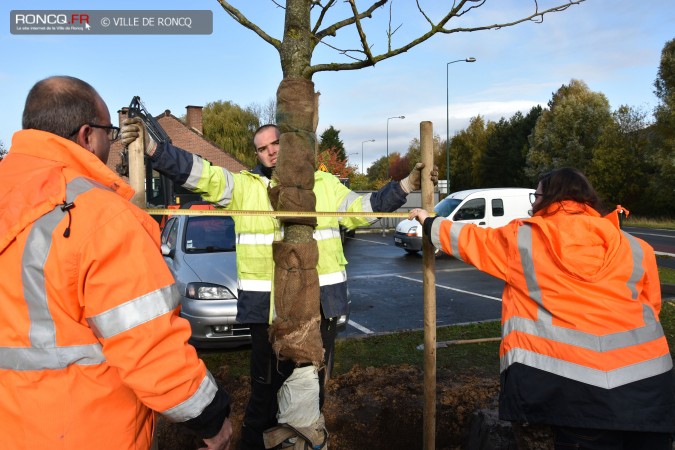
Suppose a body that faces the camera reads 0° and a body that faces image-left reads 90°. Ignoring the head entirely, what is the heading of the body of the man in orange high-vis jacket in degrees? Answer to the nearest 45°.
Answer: approximately 225°

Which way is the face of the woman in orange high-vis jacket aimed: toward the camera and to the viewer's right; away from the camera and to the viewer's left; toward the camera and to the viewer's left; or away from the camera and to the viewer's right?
away from the camera and to the viewer's left

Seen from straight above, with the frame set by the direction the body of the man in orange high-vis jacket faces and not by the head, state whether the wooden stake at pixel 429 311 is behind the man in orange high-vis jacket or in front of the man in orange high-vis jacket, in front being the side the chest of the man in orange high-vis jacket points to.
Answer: in front

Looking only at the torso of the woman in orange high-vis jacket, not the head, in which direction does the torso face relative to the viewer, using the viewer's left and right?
facing away from the viewer and to the left of the viewer

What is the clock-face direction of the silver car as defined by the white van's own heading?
The silver car is roughly at 11 o'clock from the white van.

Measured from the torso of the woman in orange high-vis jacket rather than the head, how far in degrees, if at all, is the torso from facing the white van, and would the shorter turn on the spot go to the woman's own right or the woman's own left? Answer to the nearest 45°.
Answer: approximately 45° to the woman's own right

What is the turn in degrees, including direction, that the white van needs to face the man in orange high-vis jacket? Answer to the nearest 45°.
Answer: approximately 45° to its left

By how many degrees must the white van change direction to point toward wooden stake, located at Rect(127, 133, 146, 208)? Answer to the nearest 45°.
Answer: approximately 45° to its left

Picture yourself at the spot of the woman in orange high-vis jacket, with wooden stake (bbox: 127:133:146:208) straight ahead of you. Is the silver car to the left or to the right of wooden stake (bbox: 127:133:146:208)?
right

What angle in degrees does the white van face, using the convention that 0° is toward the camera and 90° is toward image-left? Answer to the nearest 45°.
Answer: approximately 45°

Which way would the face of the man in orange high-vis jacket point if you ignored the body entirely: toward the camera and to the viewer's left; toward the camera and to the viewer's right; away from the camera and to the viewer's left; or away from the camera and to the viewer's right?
away from the camera and to the viewer's right

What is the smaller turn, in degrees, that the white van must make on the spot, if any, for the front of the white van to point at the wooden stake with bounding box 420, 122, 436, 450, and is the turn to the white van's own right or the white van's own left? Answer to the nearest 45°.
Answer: approximately 45° to the white van's own left
